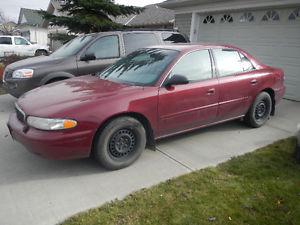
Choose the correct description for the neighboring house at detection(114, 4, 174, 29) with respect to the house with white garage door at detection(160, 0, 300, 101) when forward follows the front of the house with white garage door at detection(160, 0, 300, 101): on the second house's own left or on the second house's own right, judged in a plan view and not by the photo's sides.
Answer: on the second house's own right

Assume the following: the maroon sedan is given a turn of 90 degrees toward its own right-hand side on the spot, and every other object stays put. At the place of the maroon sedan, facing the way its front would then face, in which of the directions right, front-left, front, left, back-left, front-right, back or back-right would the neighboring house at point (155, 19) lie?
front-right

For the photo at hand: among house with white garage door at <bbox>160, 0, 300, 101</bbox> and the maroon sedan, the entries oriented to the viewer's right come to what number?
0

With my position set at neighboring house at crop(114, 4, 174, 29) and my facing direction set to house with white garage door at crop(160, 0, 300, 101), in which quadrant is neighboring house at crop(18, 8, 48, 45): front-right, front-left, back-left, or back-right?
back-right

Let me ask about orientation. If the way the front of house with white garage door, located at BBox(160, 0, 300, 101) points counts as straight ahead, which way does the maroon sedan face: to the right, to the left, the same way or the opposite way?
the same way

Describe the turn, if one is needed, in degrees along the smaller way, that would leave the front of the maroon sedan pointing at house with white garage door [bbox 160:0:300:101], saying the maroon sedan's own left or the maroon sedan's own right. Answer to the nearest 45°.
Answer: approximately 180°

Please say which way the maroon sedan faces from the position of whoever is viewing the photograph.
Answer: facing the viewer and to the left of the viewer

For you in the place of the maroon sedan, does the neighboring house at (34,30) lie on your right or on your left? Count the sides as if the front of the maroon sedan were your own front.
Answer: on your right

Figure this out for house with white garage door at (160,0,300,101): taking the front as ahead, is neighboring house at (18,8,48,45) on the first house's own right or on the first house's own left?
on the first house's own right
